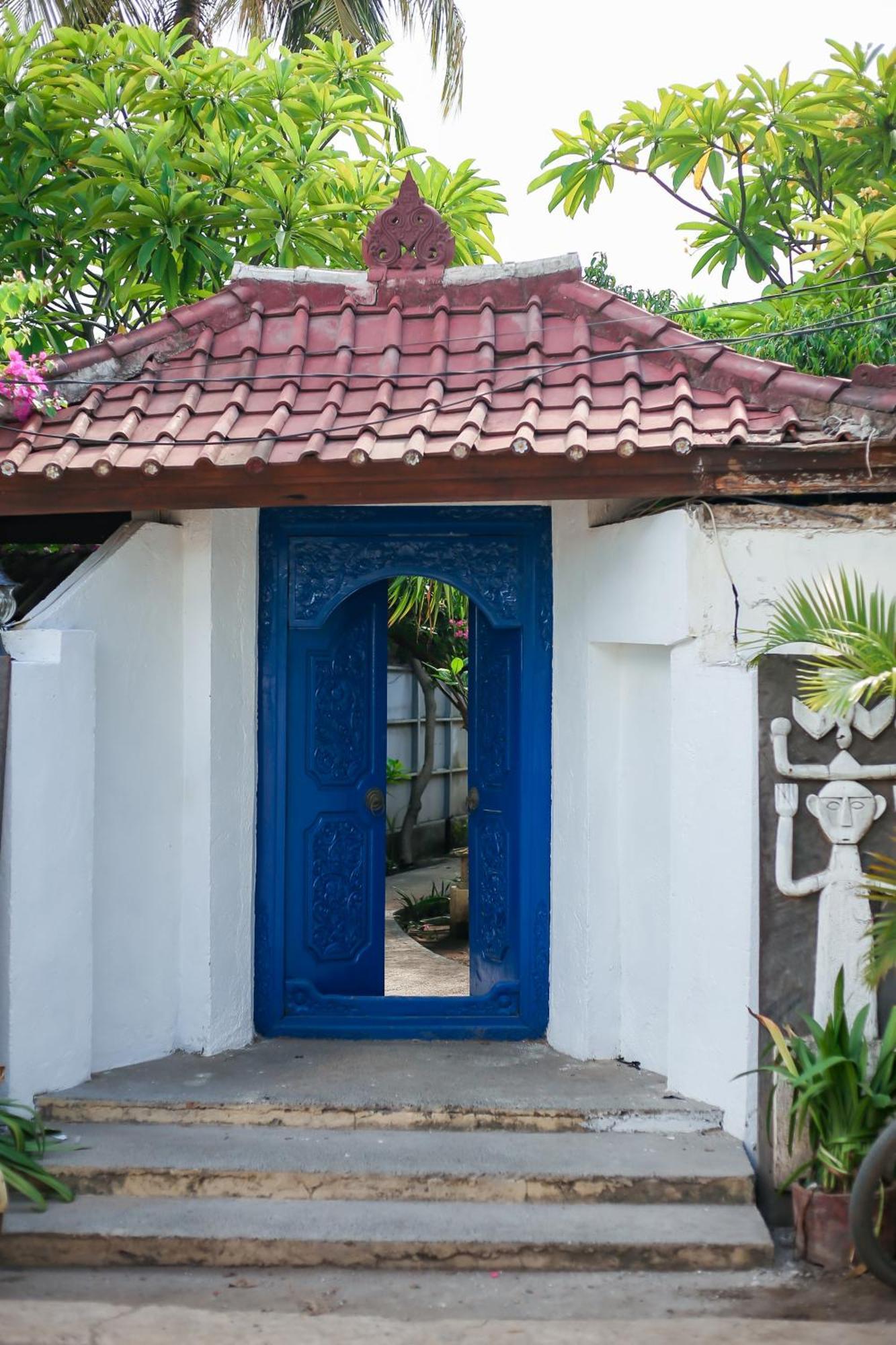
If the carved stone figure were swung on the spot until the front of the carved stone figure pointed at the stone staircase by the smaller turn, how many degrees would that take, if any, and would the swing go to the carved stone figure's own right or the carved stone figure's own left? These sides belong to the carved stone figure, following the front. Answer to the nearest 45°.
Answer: approximately 90° to the carved stone figure's own right

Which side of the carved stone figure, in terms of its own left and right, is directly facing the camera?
front

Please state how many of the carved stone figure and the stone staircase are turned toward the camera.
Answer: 2

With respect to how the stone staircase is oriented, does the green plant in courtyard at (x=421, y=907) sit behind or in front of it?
behind

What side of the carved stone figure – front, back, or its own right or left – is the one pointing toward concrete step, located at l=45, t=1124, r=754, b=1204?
right

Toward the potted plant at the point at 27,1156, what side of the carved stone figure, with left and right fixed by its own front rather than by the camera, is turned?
right

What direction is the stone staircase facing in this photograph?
toward the camera
